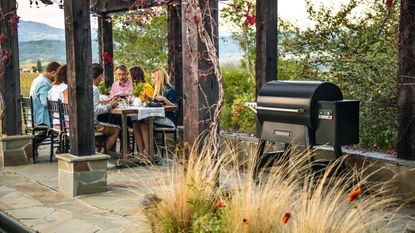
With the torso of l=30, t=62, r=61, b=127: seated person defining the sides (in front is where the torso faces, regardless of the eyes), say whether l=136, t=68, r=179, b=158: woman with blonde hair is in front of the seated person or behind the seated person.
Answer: in front

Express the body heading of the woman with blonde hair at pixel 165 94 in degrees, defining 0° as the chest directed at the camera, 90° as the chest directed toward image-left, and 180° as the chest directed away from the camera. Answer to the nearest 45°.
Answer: approximately 90°

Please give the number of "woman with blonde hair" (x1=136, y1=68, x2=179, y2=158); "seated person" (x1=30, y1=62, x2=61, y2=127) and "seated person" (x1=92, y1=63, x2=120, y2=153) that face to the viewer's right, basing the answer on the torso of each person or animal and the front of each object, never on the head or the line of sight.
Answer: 2

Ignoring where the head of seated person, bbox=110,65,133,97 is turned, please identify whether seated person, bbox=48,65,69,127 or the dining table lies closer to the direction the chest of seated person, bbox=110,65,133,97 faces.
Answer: the dining table

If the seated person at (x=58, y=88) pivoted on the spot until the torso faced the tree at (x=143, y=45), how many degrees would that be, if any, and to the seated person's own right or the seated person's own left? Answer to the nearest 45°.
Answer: approximately 45° to the seated person's own left

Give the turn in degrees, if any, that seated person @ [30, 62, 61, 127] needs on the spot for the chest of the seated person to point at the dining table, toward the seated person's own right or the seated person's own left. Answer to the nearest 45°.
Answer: approximately 45° to the seated person's own right

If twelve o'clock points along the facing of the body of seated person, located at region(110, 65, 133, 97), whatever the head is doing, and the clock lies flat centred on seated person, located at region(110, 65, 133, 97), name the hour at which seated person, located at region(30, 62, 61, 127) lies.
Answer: seated person, located at region(30, 62, 61, 127) is roughly at 3 o'clock from seated person, located at region(110, 65, 133, 97).

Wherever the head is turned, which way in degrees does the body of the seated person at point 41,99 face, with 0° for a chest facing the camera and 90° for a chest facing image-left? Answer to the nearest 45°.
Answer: approximately 270°

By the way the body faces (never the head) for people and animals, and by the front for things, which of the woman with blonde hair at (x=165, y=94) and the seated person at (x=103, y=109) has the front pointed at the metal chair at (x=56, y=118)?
the woman with blonde hair

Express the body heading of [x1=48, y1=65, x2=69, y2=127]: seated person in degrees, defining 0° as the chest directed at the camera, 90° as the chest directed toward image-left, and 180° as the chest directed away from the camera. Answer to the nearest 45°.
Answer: approximately 225°

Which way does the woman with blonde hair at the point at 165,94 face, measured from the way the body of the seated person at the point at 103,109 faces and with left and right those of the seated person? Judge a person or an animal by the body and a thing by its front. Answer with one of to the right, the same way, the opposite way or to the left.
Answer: the opposite way

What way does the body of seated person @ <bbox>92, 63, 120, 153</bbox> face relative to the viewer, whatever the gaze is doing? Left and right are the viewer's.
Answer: facing to the right of the viewer
